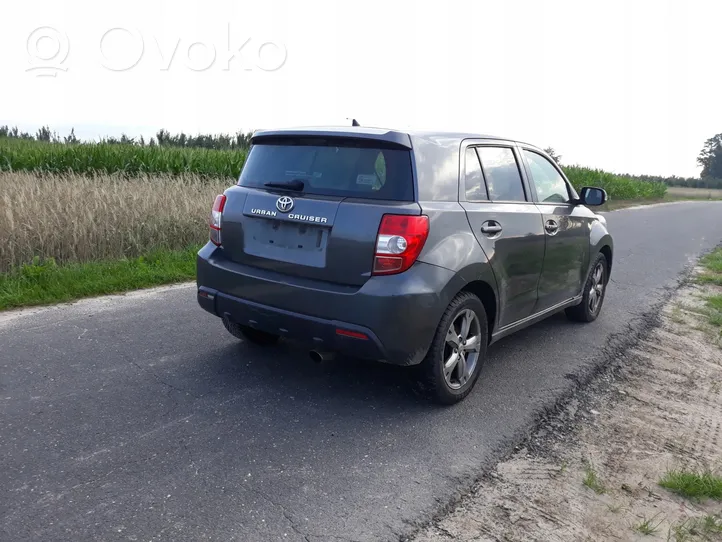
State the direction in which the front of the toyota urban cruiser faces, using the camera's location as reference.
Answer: facing away from the viewer and to the right of the viewer

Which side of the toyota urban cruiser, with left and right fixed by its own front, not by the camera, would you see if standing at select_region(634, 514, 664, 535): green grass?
right

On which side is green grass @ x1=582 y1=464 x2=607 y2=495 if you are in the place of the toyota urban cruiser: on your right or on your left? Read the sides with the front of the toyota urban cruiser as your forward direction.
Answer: on your right
